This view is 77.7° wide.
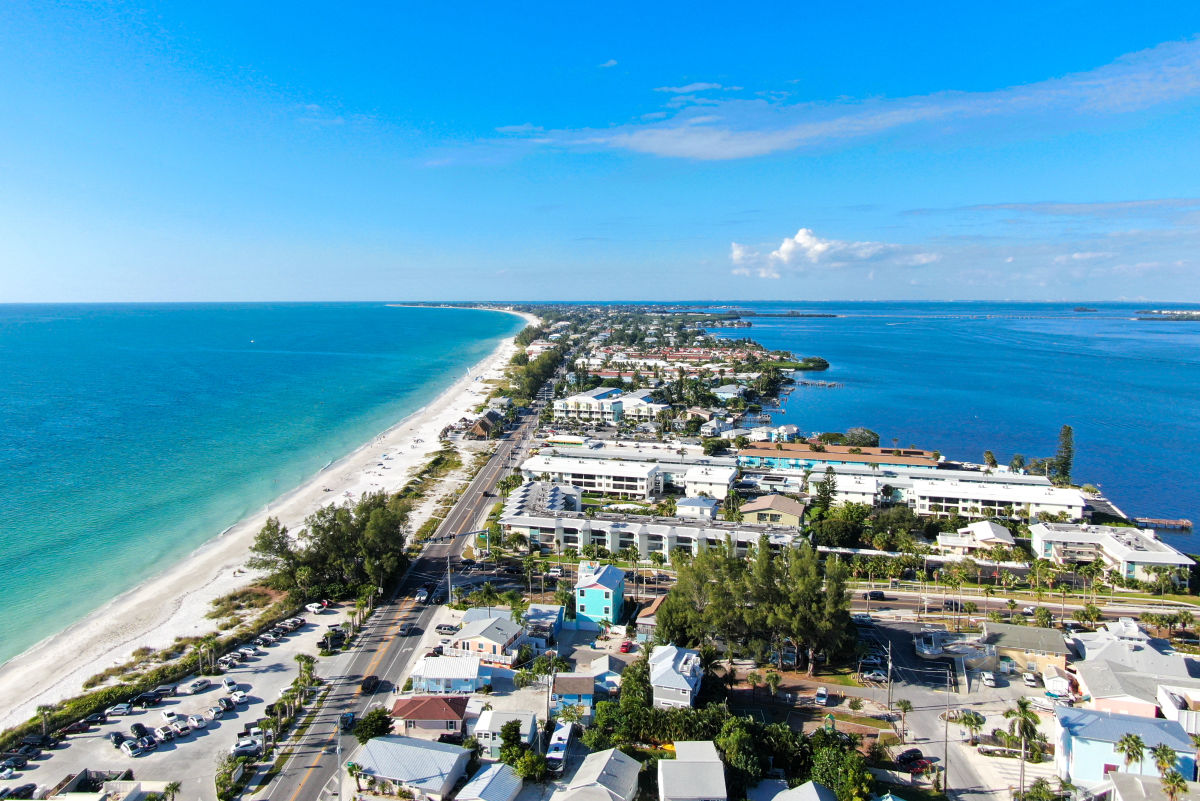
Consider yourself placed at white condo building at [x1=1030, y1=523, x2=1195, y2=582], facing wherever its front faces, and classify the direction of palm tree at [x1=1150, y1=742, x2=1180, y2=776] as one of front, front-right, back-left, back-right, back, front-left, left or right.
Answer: front

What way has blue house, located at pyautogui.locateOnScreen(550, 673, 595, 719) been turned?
toward the camera

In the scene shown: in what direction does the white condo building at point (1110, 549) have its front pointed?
toward the camera

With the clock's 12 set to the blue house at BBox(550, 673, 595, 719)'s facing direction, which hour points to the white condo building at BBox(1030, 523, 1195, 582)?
The white condo building is roughly at 8 o'clock from the blue house.

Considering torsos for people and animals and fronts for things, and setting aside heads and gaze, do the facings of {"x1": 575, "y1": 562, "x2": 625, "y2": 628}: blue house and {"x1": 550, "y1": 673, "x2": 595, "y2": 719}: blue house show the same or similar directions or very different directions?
same or similar directions

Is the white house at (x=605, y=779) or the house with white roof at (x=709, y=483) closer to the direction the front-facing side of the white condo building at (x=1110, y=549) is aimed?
the white house

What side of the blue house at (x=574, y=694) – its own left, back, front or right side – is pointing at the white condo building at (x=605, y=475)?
back

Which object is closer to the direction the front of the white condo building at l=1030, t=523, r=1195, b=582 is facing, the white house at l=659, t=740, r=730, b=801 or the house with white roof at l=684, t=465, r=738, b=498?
the white house

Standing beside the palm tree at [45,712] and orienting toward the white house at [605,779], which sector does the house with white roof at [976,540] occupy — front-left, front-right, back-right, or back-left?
front-left

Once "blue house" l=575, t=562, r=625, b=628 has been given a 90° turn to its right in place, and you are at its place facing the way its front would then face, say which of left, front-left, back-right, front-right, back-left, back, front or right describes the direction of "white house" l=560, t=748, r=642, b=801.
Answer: left

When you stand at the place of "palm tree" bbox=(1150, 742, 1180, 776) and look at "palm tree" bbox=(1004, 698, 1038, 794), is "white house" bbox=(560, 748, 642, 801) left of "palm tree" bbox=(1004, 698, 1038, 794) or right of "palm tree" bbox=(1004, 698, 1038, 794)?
left

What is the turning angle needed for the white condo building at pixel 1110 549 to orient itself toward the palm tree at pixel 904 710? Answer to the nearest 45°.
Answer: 0° — it already faces it

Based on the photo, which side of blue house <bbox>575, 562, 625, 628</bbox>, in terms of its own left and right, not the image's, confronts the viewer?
front
